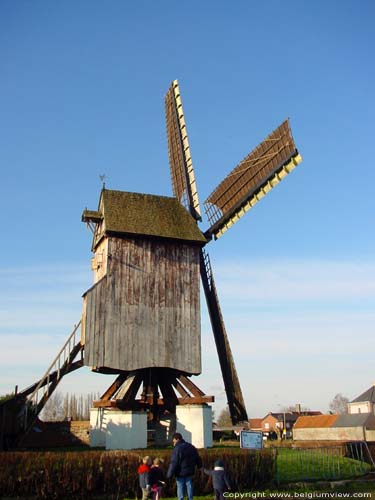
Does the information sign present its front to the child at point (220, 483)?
yes

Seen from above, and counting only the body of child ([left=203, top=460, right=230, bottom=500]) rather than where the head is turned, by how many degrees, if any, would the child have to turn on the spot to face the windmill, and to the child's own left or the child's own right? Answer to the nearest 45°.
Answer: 0° — they already face it

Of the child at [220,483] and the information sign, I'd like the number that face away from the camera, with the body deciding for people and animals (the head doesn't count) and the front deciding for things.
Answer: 1

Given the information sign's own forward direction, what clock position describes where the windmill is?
The windmill is roughly at 5 o'clock from the information sign.

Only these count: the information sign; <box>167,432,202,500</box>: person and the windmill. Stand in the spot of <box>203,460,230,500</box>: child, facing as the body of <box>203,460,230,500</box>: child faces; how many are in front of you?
2

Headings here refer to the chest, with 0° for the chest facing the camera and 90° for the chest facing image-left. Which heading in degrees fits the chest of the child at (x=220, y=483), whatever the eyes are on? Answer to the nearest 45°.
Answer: approximately 180°

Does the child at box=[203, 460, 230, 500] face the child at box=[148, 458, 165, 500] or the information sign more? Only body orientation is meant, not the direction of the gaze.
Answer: the information sign

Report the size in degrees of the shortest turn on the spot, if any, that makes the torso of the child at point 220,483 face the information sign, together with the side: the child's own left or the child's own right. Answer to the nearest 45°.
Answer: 0° — they already face it

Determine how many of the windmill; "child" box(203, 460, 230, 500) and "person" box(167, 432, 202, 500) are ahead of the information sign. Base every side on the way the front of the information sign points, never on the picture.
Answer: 2

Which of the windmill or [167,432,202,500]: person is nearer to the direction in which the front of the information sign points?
the person

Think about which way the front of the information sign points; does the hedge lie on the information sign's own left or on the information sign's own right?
on the information sign's own right

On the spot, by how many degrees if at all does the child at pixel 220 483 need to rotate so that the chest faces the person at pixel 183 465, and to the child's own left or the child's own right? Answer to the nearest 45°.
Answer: approximately 135° to the child's own left

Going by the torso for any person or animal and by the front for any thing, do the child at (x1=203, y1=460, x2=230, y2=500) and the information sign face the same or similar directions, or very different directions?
very different directions

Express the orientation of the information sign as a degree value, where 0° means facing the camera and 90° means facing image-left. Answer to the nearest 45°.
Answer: approximately 0°
